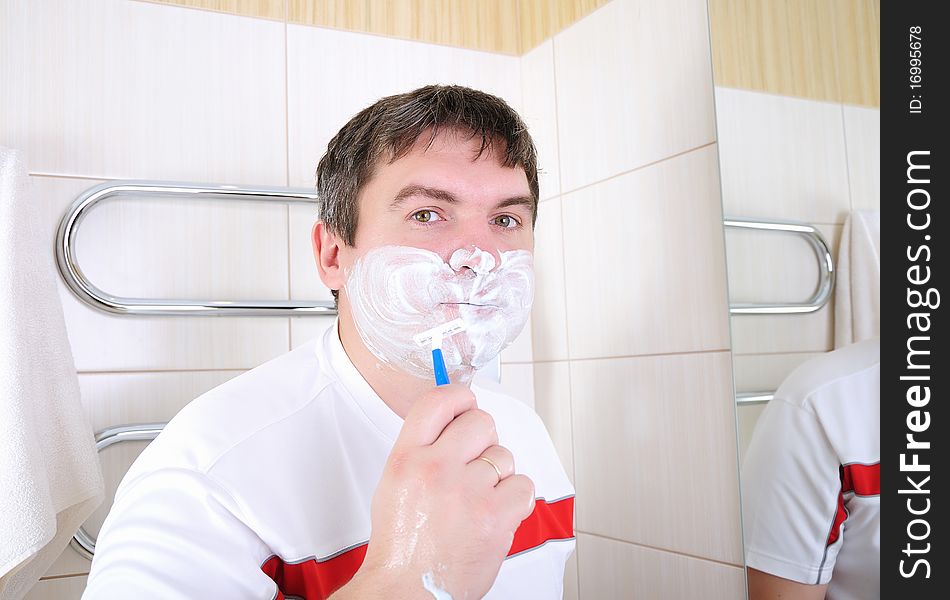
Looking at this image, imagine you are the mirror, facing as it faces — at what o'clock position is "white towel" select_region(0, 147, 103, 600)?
The white towel is roughly at 1 o'clock from the mirror.
